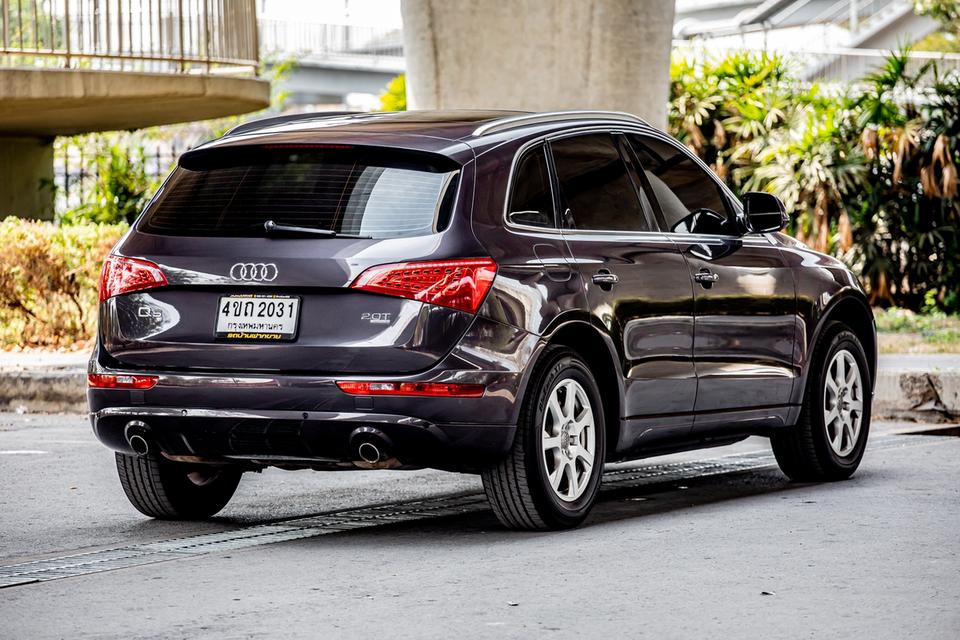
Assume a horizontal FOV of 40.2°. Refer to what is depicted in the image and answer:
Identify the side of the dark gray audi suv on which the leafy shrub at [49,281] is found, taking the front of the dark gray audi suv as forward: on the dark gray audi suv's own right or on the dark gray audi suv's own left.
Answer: on the dark gray audi suv's own left

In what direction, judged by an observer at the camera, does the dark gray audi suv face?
facing away from the viewer and to the right of the viewer

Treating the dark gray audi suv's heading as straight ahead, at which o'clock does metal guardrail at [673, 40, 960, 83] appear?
The metal guardrail is roughly at 11 o'clock from the dark gray audi suv.

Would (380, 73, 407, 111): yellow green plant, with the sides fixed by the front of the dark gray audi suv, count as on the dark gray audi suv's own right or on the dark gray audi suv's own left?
on the dark gray audi suv's own left

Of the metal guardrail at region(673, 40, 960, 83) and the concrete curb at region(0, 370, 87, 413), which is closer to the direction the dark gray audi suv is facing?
the metal guardrail

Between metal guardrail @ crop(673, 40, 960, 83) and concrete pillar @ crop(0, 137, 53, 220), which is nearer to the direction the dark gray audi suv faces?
the metal guardrail

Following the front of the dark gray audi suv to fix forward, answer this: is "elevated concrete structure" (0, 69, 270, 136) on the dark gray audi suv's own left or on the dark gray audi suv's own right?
on the dark gray audi suv's own left

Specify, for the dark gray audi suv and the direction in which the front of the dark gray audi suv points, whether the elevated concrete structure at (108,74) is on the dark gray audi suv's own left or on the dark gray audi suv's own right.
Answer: on the dark gray audi suv's own left

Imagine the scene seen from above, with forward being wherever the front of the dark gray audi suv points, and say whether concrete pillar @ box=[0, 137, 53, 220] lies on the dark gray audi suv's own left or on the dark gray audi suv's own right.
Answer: on the dark gray audi suv's own left

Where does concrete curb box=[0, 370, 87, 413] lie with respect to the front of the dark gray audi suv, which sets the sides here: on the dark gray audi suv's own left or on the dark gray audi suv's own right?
on the dark gray audi suv's own left
